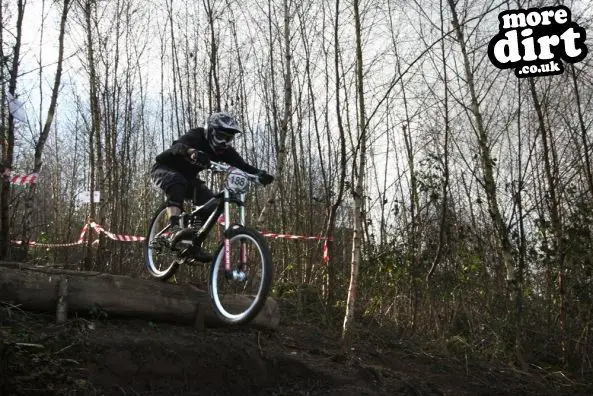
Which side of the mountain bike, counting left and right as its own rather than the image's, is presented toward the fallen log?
back

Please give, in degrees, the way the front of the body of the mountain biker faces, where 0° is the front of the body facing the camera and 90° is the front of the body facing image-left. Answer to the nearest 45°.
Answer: approximately 315°

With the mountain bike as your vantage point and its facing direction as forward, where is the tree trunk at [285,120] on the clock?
The tree trunk is roughly at 8 o'clock from the mountain bike.

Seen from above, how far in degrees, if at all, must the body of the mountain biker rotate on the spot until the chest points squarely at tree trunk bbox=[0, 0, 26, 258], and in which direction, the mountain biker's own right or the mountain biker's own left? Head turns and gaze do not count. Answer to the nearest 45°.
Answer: approximately 180°

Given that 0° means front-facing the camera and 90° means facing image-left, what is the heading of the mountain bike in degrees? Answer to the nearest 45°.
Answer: approximately 315°

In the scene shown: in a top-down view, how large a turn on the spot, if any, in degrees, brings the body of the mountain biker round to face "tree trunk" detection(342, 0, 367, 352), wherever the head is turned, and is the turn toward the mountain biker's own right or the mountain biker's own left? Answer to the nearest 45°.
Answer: approximately 90° to the mountain biker's own left
